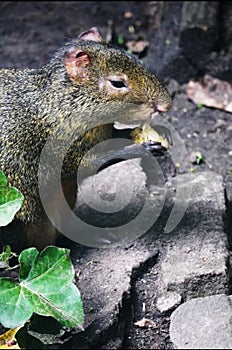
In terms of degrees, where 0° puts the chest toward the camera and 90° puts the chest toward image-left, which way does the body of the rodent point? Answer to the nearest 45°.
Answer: approximately 270°

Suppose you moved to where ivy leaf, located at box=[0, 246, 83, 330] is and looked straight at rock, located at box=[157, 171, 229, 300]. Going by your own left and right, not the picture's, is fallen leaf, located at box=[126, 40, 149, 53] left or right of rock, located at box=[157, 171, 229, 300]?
left

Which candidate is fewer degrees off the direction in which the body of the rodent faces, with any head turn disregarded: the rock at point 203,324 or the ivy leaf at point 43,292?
the rock

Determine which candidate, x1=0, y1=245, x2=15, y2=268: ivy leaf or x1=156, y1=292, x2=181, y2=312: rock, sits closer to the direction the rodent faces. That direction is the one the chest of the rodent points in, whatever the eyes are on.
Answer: the rock

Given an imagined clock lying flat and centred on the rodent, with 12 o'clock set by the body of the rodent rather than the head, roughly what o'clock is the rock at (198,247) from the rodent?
The rock is roughly at 1 o'clock from the rodent.

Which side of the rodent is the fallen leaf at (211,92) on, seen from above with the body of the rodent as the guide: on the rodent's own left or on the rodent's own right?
on the rodent's own left

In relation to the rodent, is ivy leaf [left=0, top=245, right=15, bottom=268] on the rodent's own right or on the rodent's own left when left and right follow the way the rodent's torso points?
on the rodent's own right

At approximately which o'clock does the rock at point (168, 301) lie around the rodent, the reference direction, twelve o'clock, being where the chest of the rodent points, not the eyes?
The rock is roughly at 2 o'clock from the rodent.

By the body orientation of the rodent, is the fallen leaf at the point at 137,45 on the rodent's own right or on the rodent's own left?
on the rodent's own left

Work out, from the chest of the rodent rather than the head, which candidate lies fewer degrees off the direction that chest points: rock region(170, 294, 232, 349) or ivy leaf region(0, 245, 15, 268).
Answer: the rock

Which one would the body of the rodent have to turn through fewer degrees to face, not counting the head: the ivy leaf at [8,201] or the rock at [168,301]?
the rock

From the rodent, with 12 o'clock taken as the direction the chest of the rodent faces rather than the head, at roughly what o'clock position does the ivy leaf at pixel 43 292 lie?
The ivy leaf is roughly at 3 o'clock from the rodent.
